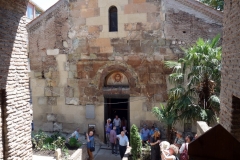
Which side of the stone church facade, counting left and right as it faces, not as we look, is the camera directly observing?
front

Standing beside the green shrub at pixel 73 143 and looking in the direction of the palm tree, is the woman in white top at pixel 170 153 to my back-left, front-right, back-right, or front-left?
front-right

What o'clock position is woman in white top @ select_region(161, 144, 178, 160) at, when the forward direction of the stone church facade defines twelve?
The woman in white top is roughly at 11 o'clock from the stone church facade.

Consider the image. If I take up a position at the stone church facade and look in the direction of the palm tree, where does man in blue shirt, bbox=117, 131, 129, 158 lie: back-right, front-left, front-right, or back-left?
front-right

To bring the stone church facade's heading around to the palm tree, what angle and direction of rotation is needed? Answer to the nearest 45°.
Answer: approximately 45° to its left
